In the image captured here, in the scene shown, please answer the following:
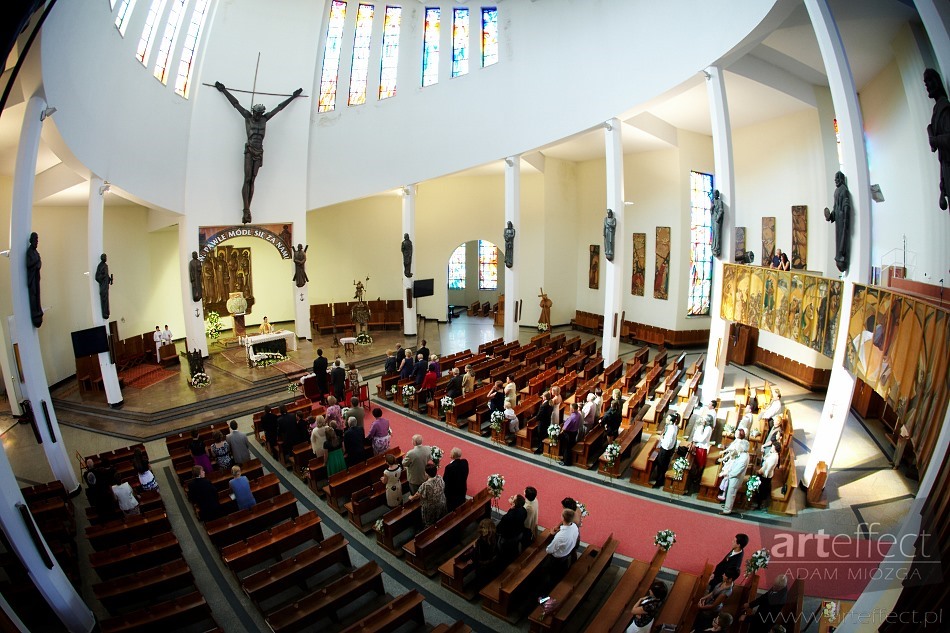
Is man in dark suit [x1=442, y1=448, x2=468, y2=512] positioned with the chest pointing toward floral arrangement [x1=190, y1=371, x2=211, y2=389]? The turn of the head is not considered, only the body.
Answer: yes

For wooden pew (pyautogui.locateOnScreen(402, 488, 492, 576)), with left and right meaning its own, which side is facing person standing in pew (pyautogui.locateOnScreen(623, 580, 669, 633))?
back

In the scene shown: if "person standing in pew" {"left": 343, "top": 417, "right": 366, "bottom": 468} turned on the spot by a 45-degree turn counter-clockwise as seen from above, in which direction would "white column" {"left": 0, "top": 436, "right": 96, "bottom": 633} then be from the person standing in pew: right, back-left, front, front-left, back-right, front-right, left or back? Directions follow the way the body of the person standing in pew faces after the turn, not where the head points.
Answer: front-left

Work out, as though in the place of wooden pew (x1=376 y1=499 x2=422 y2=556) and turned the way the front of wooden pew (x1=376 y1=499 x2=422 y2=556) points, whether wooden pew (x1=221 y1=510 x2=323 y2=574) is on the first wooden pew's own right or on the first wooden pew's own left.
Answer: on the first wooden pew's own left

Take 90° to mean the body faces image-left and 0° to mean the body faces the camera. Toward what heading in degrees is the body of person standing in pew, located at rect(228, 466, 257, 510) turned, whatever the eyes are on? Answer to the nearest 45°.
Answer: approximately 135°

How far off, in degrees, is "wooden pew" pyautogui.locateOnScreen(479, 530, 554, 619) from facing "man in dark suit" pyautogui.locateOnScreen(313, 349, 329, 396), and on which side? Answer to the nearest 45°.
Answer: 0° — it already faces them

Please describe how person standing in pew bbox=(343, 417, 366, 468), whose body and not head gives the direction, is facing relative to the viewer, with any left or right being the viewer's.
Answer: facing away from the viewer and to the left of the viewer

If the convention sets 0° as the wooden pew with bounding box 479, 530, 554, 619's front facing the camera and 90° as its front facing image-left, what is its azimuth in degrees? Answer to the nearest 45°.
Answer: approximately 135°

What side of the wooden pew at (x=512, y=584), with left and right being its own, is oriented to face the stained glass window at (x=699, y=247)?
right

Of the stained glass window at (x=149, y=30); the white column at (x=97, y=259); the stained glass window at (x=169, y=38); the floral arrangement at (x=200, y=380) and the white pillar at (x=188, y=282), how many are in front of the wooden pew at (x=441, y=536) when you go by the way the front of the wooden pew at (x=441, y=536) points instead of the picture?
5

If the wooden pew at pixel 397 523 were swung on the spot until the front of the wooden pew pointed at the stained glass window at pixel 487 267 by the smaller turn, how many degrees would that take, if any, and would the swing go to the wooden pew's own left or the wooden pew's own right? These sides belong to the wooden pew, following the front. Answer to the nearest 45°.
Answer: approximately 45° to the wooden pew's own right

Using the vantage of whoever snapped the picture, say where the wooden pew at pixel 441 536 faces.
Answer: facing away from the viewer and to the left of the viewer

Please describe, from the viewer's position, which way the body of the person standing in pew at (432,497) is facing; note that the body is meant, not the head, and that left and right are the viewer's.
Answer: facing away from the viewer and to the left of the viewer
